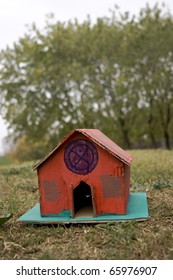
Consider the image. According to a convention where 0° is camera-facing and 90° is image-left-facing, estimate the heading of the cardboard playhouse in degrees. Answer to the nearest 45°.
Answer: approximately 0°
